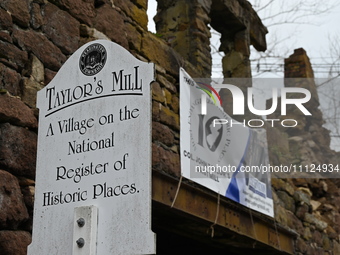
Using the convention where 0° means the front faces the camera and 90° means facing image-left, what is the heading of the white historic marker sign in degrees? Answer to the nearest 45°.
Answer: approximately 45°

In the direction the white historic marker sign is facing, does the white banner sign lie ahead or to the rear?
to the rear
